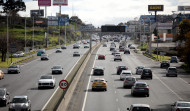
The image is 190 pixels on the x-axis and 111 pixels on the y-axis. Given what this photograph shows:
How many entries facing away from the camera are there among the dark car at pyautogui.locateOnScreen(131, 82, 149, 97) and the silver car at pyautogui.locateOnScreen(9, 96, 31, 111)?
1

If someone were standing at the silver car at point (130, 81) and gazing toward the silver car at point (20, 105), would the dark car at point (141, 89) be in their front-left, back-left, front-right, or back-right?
front-left

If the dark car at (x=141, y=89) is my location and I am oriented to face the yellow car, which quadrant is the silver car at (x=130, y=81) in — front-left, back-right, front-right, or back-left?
front-right

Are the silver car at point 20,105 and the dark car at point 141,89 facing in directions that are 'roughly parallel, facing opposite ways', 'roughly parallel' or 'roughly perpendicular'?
roughly parallel, facing opposite ways
